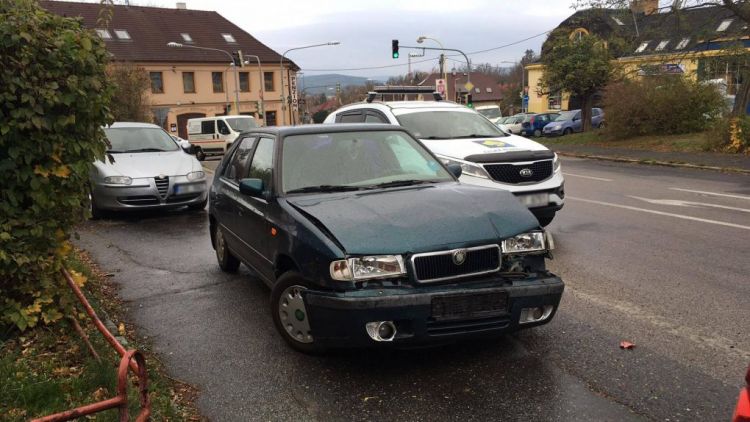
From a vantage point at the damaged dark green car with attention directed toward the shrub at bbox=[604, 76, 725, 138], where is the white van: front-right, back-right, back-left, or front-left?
front-left

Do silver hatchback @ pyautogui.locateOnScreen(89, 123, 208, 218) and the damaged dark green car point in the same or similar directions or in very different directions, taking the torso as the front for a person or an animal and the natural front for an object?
same or similar directions

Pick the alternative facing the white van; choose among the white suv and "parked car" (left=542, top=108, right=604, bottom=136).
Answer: the parked car

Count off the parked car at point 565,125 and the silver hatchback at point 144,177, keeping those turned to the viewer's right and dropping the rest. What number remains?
0

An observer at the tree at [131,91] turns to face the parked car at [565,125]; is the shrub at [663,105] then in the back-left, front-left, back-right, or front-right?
front-right

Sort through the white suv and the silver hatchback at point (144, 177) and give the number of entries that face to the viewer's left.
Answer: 0

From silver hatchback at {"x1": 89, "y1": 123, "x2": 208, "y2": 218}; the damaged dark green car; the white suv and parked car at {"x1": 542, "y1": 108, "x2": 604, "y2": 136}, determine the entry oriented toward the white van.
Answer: the parked car

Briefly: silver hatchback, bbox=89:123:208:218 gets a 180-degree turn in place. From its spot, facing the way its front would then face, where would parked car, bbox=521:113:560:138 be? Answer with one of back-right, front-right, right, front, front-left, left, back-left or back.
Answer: front-right

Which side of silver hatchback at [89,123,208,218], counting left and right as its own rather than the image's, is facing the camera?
front

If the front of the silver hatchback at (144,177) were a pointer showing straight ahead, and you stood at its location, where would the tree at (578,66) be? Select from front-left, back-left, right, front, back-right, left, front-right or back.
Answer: back-left

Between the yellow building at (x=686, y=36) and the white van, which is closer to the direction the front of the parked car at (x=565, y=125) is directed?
the white van

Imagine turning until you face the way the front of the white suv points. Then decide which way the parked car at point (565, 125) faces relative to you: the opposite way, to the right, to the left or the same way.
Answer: to the right

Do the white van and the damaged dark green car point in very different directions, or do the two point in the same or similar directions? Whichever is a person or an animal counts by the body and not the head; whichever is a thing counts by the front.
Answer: same or similar directions

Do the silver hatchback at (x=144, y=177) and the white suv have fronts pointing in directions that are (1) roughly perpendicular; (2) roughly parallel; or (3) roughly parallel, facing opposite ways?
roughly parallel

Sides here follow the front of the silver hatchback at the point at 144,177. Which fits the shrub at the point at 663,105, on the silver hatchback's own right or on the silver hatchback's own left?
on the silver hatchback's own left
